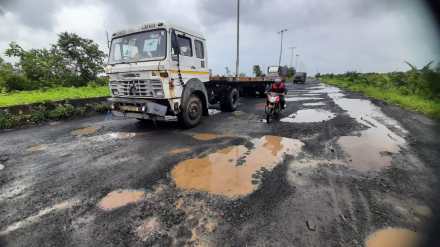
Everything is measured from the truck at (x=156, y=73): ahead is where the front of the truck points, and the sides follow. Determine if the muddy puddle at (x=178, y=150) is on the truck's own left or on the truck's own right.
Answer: on the truck's own left

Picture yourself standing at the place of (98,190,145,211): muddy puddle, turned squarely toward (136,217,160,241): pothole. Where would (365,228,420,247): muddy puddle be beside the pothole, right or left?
left

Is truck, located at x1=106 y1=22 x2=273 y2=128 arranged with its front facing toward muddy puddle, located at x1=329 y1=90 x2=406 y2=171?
no

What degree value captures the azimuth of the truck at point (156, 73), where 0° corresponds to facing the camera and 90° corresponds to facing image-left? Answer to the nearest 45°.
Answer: approximately 45°

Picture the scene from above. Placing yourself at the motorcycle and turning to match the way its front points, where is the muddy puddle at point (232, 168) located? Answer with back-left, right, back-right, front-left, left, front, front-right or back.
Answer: front-left

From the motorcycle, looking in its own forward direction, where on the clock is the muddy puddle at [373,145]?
The muddy puddle is roughly at 9 o'clock from the motorcycle.

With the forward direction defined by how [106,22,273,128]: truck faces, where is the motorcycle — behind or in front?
behind

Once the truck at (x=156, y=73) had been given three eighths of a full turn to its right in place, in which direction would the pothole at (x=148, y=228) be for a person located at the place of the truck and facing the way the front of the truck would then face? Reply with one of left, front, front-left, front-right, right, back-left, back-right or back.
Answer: back

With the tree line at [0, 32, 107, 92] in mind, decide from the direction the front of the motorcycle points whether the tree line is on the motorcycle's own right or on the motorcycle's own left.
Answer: on the motorcycle's own right

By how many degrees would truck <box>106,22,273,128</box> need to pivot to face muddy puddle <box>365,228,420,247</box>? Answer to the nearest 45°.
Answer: approximately 90° to its left

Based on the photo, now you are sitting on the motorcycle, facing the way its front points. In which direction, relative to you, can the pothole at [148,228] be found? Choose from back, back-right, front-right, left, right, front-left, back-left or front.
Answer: front-left

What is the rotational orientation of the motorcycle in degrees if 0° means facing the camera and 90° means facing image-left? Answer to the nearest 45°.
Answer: approximately 45°

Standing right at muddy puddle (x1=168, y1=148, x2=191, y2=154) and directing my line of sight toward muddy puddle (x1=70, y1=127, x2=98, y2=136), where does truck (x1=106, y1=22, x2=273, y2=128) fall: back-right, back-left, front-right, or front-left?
front-right

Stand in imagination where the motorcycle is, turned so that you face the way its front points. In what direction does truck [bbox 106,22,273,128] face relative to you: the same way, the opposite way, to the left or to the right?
the same way

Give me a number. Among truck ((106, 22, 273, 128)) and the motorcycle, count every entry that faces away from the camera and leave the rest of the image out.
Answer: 0

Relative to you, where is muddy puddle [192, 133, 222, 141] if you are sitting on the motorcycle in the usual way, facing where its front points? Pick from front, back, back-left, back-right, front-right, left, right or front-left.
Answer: front

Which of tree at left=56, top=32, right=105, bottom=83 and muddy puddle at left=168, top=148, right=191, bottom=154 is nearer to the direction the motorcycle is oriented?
the muddy puddle
